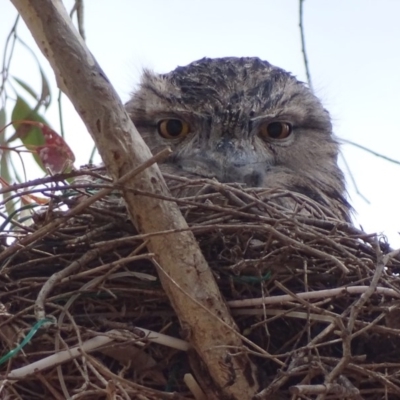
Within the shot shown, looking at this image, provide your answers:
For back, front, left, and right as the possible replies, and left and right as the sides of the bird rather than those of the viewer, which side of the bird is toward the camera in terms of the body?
front

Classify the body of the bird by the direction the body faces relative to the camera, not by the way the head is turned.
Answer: toward the camera
